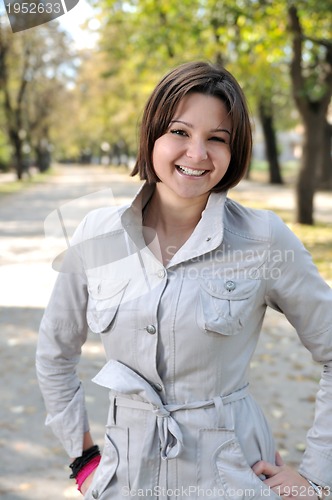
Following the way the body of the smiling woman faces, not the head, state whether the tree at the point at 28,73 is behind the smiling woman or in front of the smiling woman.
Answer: behind

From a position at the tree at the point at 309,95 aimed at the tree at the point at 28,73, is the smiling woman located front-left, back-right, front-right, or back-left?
back-left

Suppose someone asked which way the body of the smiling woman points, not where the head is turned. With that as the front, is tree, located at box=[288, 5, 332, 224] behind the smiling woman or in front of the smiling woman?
behind

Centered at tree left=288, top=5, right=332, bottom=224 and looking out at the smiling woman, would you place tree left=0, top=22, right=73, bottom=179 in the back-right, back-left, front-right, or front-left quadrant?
back-right

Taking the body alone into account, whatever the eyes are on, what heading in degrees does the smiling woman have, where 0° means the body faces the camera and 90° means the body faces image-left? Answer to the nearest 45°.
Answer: approximately 0°
